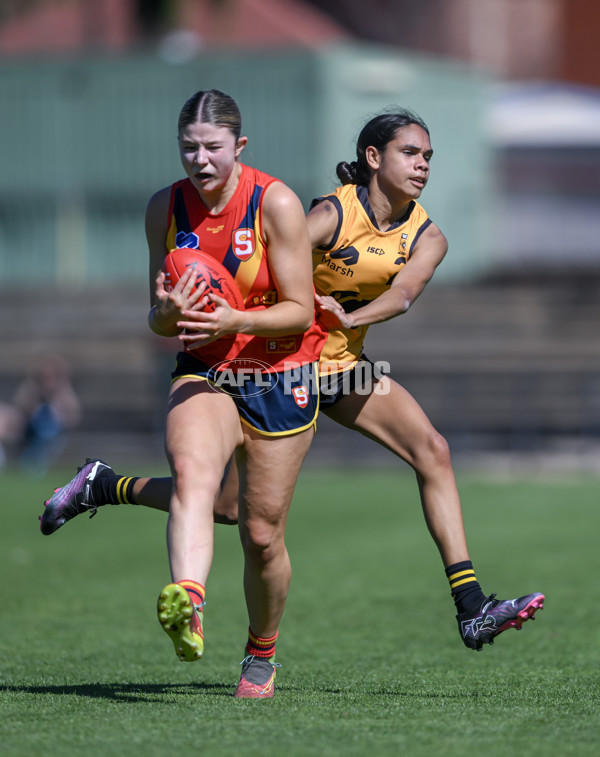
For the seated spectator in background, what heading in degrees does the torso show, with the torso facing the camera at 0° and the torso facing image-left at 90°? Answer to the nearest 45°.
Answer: approximately 0°

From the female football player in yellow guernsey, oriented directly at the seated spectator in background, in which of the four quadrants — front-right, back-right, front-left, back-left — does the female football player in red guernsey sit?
back-left

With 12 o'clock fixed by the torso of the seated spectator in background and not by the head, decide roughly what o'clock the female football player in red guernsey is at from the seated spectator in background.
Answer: The female football player in red guernsey is roughly at 12 o'clock from the seated spectator in background.

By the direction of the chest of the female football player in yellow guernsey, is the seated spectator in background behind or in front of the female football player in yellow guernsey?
behind

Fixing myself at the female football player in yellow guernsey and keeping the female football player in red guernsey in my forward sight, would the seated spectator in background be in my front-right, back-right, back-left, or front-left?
back-right

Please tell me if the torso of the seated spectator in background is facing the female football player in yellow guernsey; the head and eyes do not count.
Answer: yes
